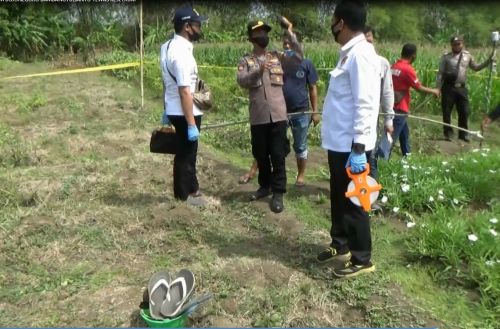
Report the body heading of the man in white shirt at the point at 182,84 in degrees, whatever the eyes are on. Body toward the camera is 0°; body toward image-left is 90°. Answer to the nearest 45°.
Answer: approximately 270°

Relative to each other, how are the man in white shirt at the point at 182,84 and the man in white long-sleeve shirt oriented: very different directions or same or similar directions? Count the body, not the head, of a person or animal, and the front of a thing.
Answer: very different directions

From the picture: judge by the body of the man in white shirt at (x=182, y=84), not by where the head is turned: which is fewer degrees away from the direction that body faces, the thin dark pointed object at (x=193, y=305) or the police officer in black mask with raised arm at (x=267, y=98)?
the police officer in black mask with raised arm

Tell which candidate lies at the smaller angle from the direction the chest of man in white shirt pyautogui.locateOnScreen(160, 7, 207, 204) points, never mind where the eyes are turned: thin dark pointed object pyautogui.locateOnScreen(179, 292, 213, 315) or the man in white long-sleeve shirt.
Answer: the man in white long-sleeve shirt

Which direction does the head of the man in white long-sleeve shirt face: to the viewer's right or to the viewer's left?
to the viewer's left

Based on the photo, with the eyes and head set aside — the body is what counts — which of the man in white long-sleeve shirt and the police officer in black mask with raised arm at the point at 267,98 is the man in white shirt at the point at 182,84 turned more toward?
the police officer in black mask with raised arm

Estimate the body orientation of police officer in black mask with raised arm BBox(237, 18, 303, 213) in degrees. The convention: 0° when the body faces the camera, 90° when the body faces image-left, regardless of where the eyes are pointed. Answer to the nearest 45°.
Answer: approximately 0°

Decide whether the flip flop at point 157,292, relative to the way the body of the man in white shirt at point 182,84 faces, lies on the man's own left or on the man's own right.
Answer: on the man's own right

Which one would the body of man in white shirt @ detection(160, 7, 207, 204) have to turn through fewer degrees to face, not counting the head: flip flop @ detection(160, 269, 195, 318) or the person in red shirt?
the person in red shirt

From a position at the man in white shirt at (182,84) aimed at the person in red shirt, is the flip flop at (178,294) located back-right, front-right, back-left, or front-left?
back-right
